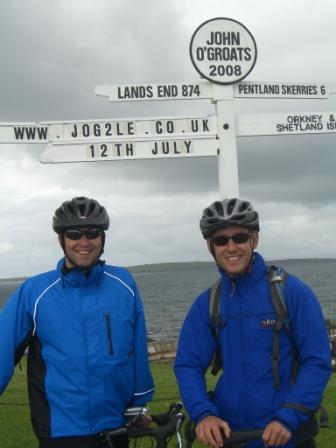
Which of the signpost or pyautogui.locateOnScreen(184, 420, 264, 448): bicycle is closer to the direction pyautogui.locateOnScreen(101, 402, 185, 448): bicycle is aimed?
the bicycle

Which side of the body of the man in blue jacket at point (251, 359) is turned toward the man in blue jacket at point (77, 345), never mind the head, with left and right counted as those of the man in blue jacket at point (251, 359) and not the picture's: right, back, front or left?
right

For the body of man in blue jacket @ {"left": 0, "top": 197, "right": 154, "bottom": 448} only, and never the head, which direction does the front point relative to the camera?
toward the camera

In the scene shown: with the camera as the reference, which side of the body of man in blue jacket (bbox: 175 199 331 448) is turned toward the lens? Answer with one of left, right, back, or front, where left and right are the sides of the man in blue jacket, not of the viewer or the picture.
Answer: front

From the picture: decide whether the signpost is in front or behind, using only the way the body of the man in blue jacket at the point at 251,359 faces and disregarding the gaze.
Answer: behind

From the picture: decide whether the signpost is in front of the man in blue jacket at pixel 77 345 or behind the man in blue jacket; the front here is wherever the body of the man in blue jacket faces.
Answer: behind
